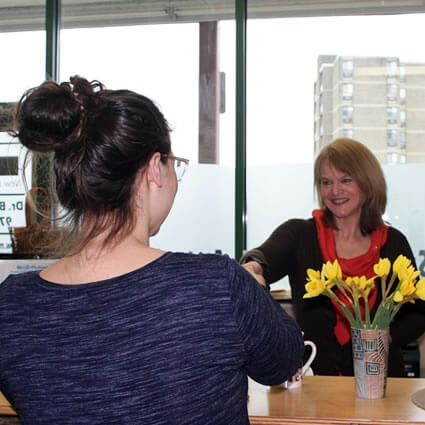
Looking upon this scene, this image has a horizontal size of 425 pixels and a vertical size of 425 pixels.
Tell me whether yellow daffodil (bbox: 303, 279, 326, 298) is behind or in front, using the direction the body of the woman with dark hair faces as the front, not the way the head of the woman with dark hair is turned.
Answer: in front

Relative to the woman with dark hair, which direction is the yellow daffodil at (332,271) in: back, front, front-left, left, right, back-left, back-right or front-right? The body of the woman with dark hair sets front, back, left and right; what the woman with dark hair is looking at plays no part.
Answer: front

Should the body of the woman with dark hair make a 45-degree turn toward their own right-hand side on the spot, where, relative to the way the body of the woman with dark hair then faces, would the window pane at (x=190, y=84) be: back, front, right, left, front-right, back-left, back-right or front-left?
left

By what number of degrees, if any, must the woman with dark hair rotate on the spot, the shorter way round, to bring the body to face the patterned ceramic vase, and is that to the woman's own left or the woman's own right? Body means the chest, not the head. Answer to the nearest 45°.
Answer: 0° — they already face it

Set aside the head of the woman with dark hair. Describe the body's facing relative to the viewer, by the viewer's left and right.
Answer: facing away from the viewer and to the right of the viewer

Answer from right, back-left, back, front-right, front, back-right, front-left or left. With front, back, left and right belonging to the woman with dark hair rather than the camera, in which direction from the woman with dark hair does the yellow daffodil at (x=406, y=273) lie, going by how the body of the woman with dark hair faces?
front

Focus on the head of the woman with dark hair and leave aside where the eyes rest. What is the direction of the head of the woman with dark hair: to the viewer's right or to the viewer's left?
to the viewer's right

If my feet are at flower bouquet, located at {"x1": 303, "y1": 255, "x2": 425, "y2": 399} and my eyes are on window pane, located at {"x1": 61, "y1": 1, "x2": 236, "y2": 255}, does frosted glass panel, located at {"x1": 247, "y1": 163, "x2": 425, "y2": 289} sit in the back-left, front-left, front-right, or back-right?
front-right

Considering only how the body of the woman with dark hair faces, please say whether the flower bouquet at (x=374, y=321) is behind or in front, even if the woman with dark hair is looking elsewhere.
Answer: in front

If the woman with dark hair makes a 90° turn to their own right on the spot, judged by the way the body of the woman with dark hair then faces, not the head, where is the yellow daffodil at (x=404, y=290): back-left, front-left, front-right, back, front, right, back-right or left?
left

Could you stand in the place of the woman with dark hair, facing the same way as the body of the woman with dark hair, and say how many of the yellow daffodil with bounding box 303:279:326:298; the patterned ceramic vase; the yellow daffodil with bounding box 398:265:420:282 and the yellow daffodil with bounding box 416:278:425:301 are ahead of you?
4
